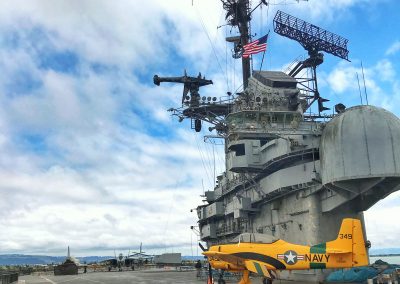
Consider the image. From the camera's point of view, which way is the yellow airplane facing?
to the viewer's left
